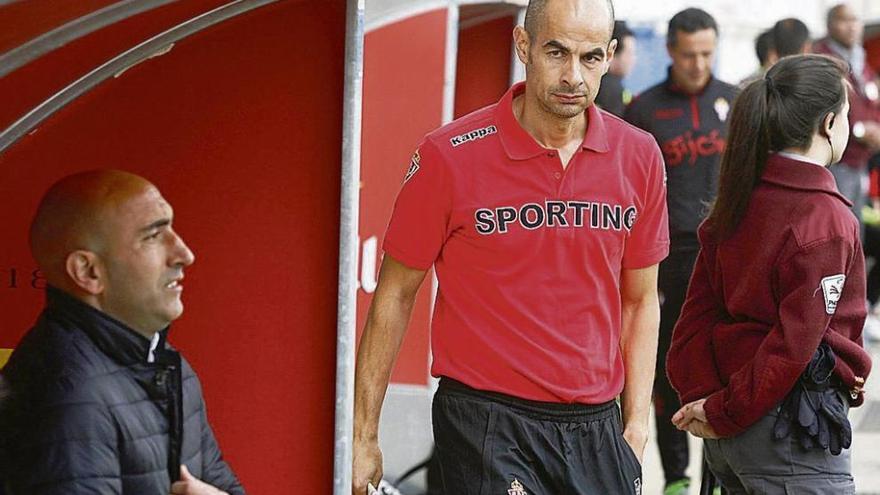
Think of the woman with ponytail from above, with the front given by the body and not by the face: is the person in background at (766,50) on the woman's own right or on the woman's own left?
on the woman's own left

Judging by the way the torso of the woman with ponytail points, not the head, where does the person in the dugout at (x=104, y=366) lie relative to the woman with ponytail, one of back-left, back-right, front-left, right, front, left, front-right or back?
back

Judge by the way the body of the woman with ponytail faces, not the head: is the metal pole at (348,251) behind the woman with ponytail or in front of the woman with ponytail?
behind

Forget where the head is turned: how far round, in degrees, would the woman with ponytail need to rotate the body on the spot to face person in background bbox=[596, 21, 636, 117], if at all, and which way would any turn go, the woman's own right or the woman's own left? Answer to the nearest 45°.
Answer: approximately 45° to the woman's own left

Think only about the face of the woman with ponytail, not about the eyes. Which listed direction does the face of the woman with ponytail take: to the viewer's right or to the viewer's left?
to the viewer's right

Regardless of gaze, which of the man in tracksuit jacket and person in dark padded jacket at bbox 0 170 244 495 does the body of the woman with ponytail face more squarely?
the man in tracksuit jacket

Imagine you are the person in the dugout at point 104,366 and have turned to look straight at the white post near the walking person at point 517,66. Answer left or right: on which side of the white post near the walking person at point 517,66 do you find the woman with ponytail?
right

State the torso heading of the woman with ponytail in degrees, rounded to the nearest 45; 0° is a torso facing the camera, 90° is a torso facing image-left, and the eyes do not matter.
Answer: approximately 225°

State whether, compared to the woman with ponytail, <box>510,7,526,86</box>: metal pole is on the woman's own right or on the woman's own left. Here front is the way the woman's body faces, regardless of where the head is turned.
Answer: on the woman's own left
